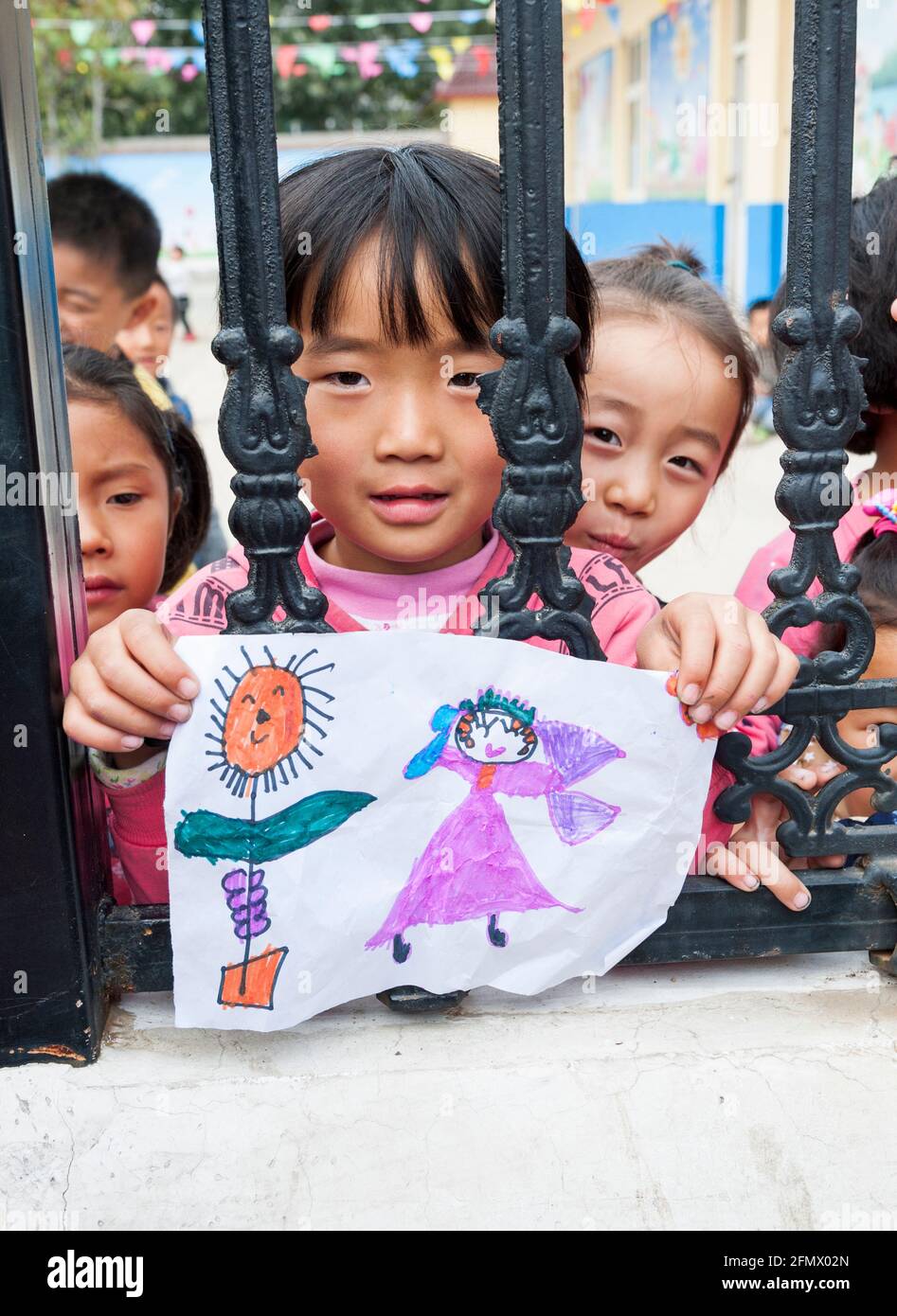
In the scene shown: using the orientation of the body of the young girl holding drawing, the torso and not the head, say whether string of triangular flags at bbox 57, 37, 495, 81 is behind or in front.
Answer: behind

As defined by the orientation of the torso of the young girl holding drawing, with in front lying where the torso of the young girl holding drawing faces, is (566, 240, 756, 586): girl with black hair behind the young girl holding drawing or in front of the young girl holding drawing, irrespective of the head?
behind

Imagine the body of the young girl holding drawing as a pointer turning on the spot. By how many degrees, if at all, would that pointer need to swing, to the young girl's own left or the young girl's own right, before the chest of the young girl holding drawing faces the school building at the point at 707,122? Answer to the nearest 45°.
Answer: approximately 180°

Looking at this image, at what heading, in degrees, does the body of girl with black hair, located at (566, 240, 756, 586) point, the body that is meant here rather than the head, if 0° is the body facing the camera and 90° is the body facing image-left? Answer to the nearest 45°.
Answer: approximately 0°

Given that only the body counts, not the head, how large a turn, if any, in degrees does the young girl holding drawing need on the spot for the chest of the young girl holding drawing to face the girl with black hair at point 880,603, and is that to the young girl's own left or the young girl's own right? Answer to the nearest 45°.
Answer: approximately 135° to the young girl's own left

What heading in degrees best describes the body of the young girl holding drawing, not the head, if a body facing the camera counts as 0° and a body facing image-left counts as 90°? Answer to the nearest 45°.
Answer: approximately 0°

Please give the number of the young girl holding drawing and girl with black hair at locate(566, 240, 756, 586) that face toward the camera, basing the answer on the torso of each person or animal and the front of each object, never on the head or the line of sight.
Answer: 2

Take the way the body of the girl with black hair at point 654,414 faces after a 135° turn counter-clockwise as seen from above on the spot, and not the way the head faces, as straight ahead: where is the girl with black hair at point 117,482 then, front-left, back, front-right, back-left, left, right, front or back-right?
back-left
